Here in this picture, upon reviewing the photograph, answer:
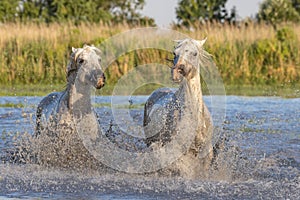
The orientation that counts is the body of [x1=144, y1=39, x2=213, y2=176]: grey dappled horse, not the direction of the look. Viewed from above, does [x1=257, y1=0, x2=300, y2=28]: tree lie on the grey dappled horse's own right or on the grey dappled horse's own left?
on the grey dappled horse's own left

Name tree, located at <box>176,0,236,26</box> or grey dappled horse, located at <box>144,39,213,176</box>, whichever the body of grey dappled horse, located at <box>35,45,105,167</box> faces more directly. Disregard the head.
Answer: the grey dappled horse

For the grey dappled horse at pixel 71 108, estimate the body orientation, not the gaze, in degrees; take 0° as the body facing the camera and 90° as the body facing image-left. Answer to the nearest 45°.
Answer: approximately 315°

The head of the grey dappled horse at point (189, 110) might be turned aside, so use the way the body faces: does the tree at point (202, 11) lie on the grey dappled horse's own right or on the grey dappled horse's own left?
on the grey dappled horse's own left

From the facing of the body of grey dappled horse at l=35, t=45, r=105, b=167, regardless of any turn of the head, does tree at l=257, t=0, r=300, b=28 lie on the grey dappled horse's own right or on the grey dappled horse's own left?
on the grey dappled horse's own left

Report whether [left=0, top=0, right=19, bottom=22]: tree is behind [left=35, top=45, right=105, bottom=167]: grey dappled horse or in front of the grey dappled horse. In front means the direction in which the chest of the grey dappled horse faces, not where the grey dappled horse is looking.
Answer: behind

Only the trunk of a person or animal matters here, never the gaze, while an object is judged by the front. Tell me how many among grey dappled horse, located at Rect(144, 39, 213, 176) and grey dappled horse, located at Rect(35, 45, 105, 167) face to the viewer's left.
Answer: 0

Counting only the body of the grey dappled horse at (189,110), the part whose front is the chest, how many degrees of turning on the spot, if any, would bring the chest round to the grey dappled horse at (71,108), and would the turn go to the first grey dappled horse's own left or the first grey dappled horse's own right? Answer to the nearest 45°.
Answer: approximately 135° to the first grey dappled horse's own right

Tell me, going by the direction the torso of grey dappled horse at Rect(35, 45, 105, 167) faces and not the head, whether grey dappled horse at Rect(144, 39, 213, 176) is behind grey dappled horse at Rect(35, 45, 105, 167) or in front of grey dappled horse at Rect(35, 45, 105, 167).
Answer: in front
